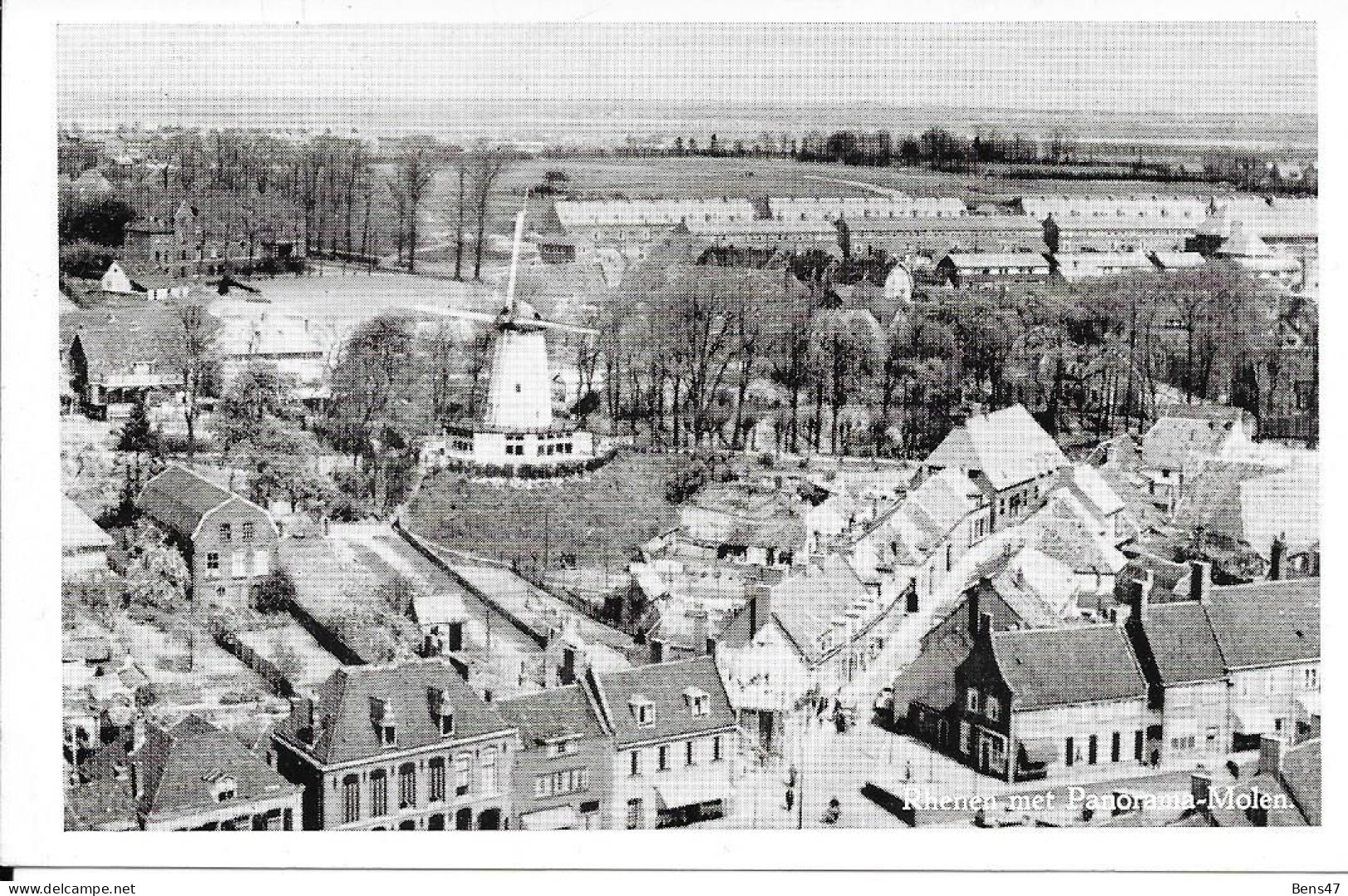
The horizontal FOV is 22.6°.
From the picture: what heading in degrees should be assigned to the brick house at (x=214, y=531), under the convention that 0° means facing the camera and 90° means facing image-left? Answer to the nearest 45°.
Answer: approximately 315°

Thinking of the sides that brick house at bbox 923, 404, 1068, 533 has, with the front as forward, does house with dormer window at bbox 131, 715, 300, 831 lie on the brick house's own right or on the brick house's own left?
on the brick house's own right

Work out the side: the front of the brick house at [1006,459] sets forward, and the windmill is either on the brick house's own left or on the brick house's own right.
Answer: on the brick house's own right
